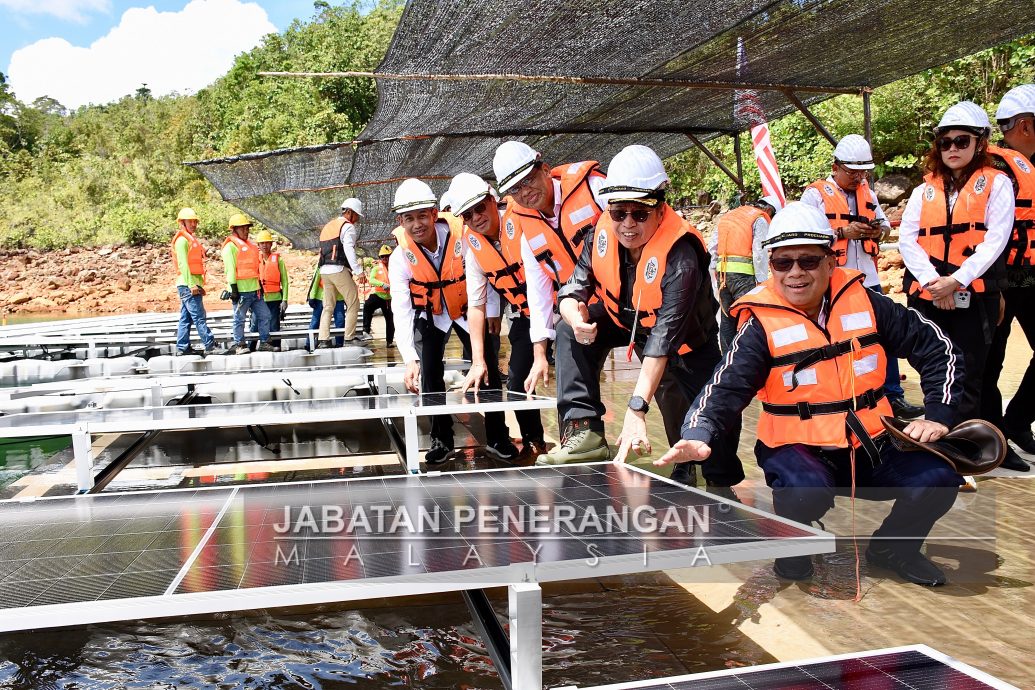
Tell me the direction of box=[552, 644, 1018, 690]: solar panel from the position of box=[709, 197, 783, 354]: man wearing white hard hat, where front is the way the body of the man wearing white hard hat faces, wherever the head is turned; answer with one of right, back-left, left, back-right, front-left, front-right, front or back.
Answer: back-right

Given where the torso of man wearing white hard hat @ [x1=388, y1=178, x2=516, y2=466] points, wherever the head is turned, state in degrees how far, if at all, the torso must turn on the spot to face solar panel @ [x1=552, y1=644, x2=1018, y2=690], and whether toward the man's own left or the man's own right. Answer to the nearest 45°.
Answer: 0° — they already face it

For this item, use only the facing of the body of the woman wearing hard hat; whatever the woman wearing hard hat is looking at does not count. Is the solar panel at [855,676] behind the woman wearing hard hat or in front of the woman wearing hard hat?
in front

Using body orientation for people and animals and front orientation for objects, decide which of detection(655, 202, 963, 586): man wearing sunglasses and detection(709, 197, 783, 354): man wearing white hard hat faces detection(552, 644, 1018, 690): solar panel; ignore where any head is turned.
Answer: the man wearing sunglasses

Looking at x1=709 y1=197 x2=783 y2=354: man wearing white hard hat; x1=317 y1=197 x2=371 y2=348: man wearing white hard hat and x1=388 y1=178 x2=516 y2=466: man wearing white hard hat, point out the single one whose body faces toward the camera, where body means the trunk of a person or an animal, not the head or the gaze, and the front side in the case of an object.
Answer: x1=388 y1=178 x2=516 y2=466: man wearing white hard hat

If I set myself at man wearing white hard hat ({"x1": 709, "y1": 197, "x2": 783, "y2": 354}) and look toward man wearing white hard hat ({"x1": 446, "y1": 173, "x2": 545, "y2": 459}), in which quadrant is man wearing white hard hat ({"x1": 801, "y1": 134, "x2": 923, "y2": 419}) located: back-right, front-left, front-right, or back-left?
back-left

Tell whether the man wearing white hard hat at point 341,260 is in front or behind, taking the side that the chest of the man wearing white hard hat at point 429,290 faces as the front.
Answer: behind

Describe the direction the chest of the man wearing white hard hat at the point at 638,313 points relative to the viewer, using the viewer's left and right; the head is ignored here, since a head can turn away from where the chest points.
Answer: facing the viewer and to the left of the viewer

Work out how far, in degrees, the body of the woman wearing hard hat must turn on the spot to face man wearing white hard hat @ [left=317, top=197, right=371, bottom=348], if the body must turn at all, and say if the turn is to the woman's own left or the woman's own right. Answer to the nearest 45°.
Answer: approximately 90° to the woman's own right

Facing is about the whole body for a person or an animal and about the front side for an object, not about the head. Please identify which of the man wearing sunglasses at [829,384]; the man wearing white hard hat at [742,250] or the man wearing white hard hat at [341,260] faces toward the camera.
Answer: the man wearing sunglasses

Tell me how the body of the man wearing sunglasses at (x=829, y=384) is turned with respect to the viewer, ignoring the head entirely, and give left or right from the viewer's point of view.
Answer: facing the viewer

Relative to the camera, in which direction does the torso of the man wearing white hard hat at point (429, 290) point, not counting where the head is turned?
toward the camera

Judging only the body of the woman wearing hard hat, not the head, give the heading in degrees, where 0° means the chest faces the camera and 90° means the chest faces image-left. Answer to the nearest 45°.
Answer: approximately 45°
